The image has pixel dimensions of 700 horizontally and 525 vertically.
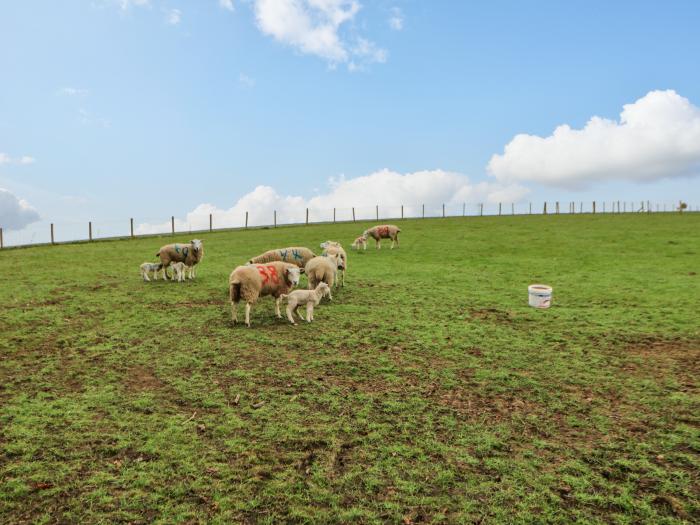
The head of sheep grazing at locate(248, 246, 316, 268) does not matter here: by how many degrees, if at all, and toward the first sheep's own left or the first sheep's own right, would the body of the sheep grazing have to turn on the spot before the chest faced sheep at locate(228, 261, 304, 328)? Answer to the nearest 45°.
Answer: approximately 90° to the first sheep's own left

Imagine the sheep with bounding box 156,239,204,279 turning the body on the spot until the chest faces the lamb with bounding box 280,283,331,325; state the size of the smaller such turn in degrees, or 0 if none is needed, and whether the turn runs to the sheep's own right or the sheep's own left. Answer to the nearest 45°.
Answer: approximately 90° to the sheep's own right

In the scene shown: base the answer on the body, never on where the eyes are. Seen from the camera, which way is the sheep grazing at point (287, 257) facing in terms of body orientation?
to the viewer's left

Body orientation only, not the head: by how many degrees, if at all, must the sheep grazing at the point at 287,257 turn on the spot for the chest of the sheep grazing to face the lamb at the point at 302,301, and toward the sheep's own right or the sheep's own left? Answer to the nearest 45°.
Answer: approximately 90° to the sheep's own left

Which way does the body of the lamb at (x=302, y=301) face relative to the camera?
to the viewer's right
